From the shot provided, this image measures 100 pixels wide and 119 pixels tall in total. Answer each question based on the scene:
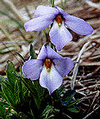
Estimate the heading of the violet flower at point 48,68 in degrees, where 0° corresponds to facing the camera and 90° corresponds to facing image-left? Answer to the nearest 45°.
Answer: approximately 0°

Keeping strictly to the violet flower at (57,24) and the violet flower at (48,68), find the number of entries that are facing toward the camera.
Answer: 2

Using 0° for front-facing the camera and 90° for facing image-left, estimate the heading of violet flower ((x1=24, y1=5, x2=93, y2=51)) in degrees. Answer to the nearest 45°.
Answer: approximately 0°
